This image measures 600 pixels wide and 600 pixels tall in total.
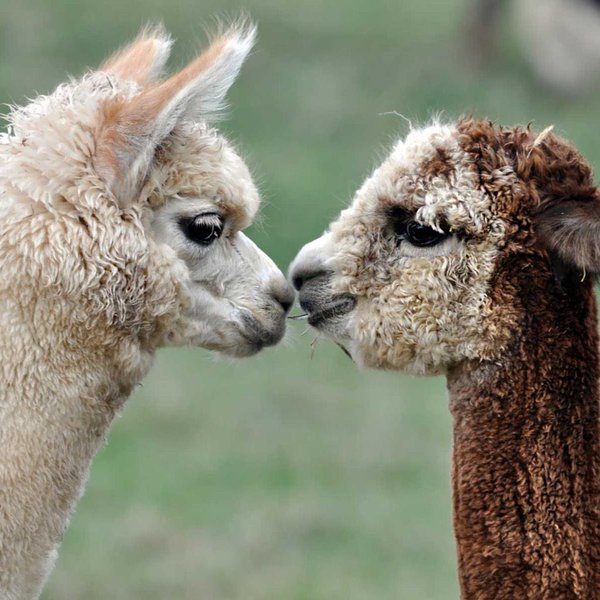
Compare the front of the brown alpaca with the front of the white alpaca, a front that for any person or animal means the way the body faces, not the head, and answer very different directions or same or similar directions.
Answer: very different directions

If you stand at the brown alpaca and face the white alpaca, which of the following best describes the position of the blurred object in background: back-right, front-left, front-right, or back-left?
back-right

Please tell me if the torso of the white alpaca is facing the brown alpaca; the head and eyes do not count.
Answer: yes

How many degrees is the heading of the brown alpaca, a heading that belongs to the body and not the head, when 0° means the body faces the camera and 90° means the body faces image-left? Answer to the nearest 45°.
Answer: approximately 90°

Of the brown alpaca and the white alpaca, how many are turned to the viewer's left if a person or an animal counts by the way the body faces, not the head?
1

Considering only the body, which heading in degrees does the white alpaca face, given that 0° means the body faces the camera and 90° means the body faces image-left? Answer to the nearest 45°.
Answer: approximately 270°
